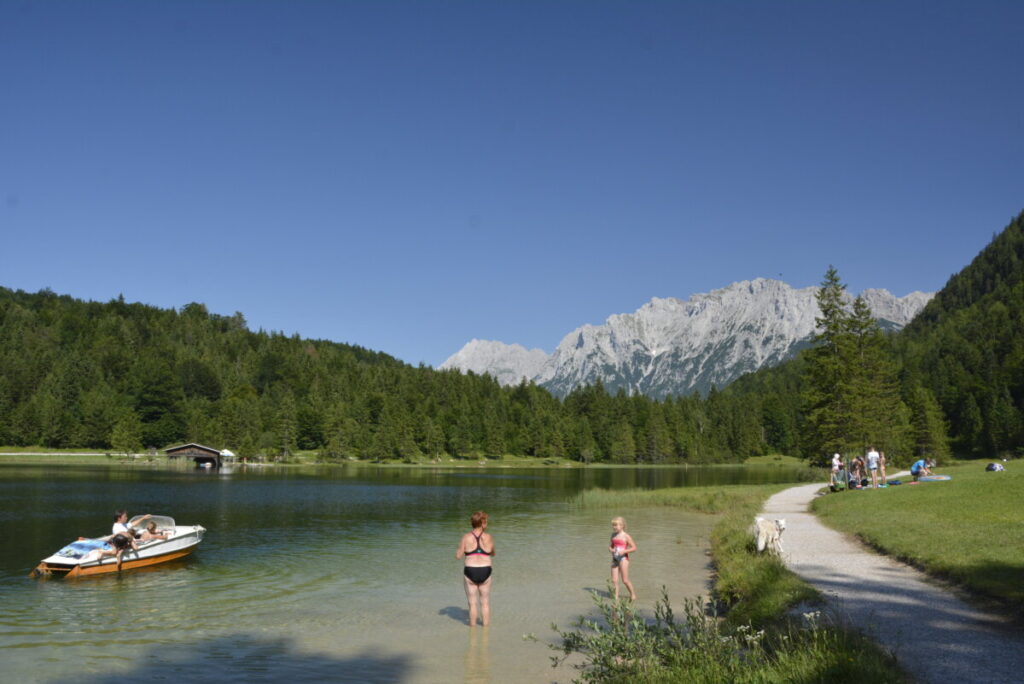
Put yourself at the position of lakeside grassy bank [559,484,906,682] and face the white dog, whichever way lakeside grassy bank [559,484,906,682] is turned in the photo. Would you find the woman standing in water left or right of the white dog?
left

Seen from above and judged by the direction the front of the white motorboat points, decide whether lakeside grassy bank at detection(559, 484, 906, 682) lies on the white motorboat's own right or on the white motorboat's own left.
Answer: on the white motorboat's own right

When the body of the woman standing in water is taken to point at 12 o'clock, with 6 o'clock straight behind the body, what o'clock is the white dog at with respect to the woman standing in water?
The white dog is roughly at 2 o'clock from the woman standing in water.

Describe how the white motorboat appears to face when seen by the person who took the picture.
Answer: facing away from the viewer and to the right of the viewer

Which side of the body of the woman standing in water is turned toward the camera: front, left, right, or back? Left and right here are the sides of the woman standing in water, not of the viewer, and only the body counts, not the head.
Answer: back

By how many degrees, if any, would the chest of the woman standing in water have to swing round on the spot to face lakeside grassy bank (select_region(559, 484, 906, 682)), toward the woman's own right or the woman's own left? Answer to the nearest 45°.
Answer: approximately 135° to the woman's own right

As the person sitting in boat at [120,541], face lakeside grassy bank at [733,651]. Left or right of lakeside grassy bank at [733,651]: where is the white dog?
left
